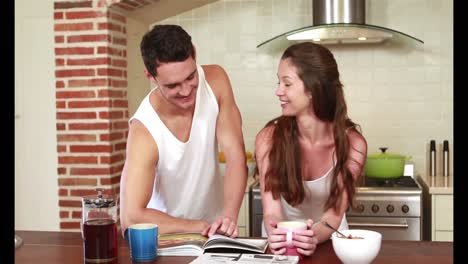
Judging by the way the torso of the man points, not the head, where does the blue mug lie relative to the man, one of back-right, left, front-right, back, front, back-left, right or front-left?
front-right

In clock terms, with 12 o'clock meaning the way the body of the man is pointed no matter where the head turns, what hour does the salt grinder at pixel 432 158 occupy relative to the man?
The salt grinder is roughly at 9 o'clock from the man.

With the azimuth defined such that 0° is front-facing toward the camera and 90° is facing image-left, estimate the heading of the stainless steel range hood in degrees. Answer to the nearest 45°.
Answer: approximately 0°

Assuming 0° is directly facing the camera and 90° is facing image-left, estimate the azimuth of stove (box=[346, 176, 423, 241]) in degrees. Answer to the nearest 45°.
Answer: approximately 0°

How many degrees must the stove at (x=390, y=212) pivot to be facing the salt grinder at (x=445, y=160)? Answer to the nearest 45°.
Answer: approximately 135° to its left

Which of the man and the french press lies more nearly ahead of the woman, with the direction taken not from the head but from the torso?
the french press
